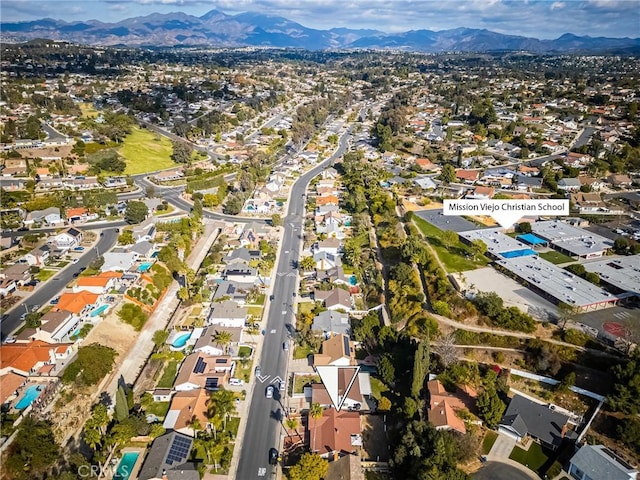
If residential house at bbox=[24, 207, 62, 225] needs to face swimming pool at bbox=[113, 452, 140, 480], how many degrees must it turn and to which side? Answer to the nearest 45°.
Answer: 0° — it already faces it

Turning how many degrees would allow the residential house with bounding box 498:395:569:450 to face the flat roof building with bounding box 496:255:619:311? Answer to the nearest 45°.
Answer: approximately 135° to its right

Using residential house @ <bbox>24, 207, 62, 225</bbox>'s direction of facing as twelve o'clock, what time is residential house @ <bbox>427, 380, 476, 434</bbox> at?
residential house @ <bbox>427, 380, 476, 434</bbox> is roughly at 11 o'clock from residential house @ <bbox>24, 207, 62, 225</bbox>.

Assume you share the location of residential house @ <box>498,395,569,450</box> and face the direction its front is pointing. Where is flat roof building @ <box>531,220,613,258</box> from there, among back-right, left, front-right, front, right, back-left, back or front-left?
back-right

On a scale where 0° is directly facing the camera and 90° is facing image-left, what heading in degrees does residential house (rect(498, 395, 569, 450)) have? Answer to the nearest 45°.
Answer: approximately 45°

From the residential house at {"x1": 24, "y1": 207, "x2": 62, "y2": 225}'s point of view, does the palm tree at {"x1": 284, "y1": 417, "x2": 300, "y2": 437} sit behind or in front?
in front

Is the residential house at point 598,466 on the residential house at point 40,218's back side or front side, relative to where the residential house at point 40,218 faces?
on the front side

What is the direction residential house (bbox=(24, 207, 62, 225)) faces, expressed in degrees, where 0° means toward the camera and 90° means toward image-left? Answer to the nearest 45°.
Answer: approximately 0°
